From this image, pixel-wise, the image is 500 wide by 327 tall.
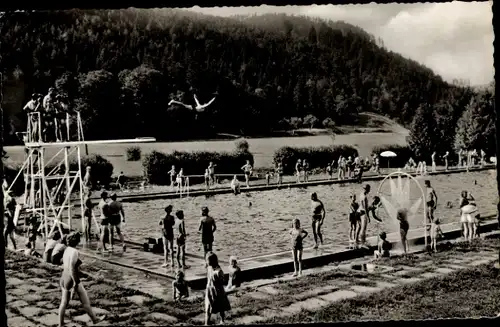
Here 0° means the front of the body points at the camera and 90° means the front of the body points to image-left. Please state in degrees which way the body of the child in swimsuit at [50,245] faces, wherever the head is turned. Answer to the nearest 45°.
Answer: approximately 225°

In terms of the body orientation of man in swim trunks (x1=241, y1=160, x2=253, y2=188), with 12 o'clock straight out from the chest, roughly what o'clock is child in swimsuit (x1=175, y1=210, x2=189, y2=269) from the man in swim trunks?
The child in swimsuit is roughly at 12 o'clock from the man in swim trunks.

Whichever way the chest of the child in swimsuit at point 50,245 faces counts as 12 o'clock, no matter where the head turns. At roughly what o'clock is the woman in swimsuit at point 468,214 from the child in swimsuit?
The woman in swimsuit is roughly at 2 o'clock from the child in swimsuit.

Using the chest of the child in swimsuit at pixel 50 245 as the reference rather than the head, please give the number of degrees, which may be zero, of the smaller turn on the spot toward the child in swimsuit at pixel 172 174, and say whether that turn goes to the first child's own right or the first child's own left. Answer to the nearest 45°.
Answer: approximately 45° to the first child's own right

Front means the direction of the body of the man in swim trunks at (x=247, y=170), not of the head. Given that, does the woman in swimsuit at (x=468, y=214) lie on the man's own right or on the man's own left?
on the man's own left

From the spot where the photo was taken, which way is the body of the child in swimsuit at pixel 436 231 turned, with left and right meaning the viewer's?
facing away from the viewer

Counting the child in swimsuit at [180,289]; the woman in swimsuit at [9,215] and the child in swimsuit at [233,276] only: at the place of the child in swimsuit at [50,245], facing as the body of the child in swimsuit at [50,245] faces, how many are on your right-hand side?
2
